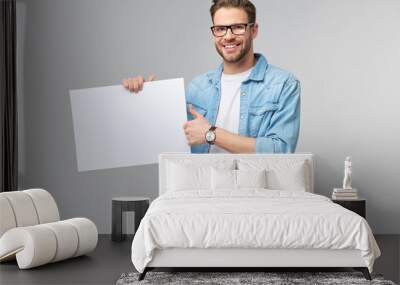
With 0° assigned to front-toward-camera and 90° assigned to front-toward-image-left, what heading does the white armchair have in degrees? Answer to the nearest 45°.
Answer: approximately 315°

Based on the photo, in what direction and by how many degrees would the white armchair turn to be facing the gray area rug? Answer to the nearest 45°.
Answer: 0° — it already faces it

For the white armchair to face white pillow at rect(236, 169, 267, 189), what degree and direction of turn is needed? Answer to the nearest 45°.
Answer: approximately 45° to its left

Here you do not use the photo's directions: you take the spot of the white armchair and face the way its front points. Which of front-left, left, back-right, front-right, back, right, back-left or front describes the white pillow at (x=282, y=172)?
front-left

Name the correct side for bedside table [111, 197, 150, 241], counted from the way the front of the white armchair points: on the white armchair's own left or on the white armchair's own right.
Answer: on the white armchair's own left

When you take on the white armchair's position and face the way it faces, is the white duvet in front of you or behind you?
in front

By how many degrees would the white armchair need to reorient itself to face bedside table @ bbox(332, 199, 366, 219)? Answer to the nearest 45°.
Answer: approximately 45° to its left

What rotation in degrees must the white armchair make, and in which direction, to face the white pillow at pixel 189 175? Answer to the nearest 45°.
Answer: approximately 45° to its left
